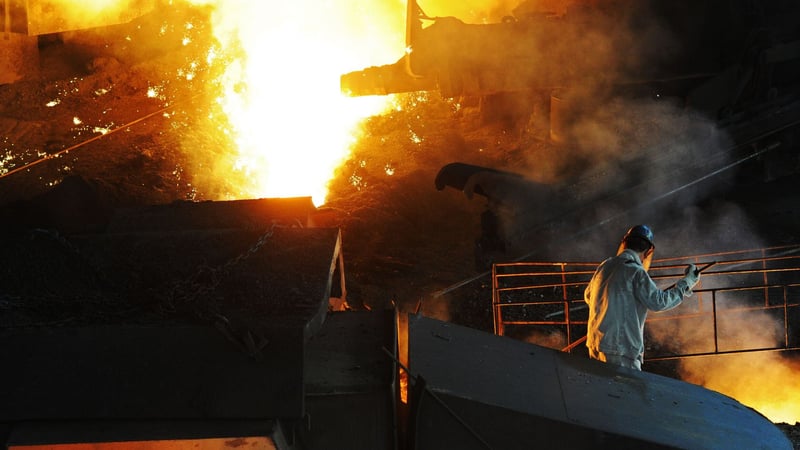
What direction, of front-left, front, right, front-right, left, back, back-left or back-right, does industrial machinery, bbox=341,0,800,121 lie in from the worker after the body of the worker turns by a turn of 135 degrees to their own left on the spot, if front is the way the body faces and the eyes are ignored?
right

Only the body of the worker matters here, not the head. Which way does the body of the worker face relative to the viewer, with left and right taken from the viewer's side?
facing away from the viewer and to the right of the viewer
